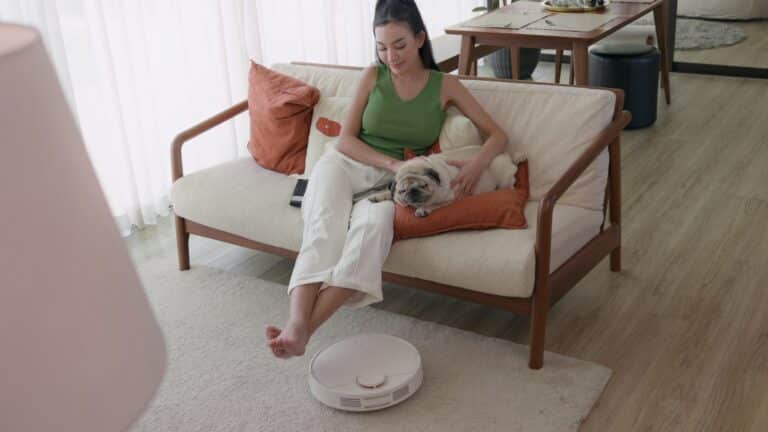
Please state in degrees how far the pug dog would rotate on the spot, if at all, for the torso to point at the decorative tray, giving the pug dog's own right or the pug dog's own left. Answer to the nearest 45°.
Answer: approximately 135° to the pug dog's own right

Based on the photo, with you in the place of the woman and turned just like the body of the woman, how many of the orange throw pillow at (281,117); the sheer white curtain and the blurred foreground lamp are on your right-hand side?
2

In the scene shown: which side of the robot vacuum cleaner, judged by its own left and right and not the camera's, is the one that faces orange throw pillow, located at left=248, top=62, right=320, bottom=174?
front

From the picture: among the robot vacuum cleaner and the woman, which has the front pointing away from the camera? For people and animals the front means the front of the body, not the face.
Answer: the robot vacuum cleaner

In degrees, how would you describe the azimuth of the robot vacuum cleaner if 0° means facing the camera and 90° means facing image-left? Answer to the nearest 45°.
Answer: approximately 180°

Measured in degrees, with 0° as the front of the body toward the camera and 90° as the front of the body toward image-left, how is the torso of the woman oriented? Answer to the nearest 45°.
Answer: approximately 45°

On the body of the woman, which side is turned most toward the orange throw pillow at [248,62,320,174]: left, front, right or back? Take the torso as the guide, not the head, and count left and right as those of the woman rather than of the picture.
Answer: right

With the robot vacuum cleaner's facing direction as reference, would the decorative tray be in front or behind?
in front

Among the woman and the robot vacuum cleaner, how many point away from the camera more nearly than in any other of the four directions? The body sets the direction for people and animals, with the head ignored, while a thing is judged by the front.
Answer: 1

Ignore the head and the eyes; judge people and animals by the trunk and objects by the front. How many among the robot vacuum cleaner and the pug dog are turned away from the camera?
1
